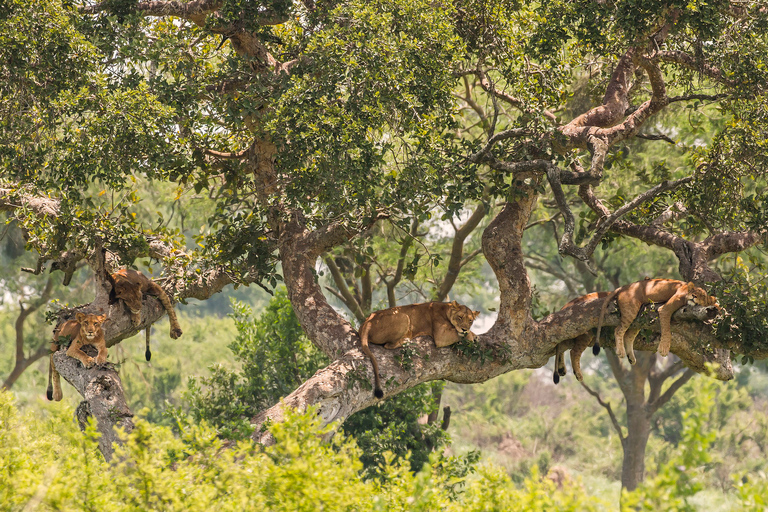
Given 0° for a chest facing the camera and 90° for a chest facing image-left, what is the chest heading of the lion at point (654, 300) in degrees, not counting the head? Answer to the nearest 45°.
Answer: approximately 270°

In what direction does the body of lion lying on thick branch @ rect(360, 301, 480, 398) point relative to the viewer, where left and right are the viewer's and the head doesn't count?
facing to the right of the viewer

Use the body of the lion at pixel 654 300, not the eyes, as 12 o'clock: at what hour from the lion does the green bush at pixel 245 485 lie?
The green bush is roughly at 4 o'clock from the lion.

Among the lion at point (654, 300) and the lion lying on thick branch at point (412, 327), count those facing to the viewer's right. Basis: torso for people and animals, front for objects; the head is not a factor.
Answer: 2

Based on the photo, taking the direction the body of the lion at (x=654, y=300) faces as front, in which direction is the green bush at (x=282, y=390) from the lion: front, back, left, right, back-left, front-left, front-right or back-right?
back-left

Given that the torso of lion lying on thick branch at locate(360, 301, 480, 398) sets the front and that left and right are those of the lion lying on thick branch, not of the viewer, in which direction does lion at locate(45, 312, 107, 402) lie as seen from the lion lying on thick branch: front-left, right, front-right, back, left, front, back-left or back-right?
back

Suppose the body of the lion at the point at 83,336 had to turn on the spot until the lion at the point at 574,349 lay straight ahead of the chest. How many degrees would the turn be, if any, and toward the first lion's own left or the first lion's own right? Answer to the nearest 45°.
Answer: approximately 45° to the first lion's own left

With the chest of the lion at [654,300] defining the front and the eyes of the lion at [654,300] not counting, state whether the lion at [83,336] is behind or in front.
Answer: behind

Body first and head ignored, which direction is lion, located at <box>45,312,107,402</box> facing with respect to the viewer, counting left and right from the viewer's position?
facing the viewer and to the right of the viewer

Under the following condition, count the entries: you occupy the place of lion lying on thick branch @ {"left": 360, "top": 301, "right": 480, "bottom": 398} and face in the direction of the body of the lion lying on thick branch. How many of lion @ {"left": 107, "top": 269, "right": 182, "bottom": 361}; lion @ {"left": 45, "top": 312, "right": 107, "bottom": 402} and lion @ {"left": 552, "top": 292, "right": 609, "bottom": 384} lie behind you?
2

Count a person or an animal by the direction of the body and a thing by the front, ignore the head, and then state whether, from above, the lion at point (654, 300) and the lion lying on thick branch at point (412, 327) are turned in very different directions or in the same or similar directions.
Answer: same or similar directions

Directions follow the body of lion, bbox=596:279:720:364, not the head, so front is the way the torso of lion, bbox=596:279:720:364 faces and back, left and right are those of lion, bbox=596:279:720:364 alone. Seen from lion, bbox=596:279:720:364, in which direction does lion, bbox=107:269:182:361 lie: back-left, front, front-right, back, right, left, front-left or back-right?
back
